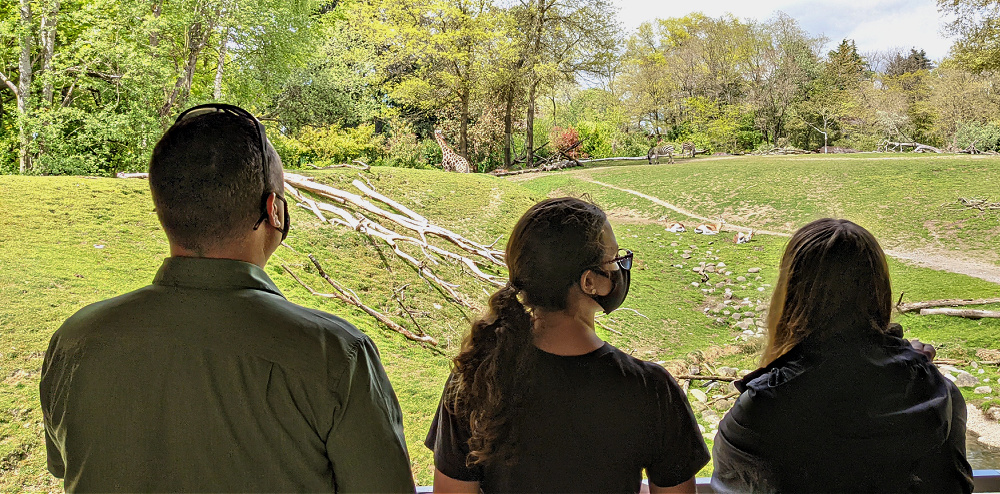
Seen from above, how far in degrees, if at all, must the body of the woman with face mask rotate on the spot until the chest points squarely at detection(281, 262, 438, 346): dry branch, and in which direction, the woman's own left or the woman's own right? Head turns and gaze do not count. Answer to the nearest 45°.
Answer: approximately 45° to the woman's own left

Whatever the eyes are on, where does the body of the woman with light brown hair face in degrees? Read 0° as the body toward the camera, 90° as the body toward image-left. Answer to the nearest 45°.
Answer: approximately 180°

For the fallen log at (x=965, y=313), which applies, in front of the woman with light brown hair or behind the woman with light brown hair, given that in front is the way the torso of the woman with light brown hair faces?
in front

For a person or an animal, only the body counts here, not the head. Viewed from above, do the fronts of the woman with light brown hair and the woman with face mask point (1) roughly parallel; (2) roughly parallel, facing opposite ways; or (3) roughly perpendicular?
roughly parallel

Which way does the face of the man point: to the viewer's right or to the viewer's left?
to the viewer's right

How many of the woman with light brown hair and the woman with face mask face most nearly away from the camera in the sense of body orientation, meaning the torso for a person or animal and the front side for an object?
2

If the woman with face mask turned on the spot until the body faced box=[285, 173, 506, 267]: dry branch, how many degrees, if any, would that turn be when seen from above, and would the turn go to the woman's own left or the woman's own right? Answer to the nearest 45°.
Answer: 0° — they already face it

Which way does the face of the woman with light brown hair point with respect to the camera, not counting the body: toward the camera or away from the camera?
away from the camera

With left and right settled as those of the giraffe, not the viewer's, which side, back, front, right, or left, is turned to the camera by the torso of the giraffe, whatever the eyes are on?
left

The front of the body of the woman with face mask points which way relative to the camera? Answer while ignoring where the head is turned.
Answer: away from the camera

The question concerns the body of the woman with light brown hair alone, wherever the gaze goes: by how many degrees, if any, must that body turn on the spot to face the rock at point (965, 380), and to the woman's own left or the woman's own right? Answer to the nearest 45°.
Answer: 0° — they already face it

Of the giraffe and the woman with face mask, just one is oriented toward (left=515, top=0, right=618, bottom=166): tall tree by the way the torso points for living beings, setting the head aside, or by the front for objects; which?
the woman with face mask

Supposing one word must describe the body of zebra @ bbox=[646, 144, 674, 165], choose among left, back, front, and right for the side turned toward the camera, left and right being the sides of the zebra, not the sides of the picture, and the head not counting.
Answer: left

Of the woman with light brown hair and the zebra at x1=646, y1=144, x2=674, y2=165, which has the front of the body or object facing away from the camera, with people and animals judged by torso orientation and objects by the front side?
the woman with light brown hair

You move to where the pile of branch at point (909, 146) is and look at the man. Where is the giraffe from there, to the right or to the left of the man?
right
